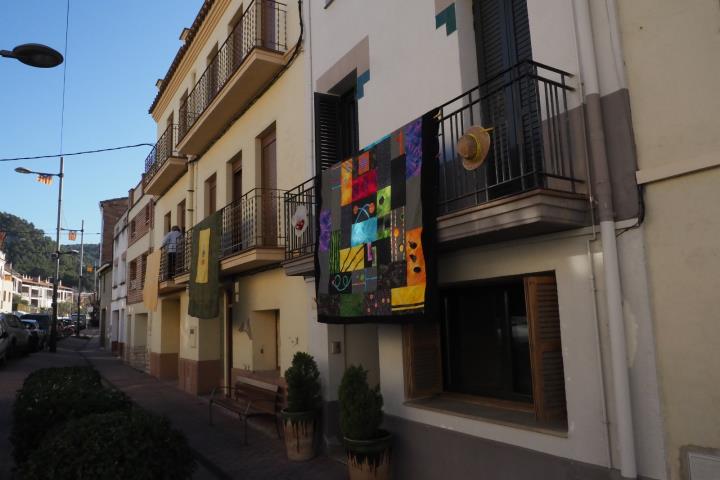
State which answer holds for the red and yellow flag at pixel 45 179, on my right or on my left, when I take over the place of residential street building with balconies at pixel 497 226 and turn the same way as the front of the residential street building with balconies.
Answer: on my right

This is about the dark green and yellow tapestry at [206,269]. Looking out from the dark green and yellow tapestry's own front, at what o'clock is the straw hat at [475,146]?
The straw hat is roughly at 10 o'clock from the dark green and yellow tapestry.

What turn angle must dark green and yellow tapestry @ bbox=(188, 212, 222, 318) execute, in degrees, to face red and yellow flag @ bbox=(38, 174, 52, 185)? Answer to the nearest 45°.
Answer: approximately 90° to its right

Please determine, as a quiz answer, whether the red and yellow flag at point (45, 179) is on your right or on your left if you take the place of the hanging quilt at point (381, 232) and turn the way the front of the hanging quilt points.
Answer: on your right

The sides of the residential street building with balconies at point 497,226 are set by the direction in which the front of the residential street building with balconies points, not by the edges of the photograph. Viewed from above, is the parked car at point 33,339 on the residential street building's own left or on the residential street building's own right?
on the residential street building's own right

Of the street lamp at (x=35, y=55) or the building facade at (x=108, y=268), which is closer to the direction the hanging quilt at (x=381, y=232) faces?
the street lamp

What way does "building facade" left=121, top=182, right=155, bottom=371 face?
to the viewer's left

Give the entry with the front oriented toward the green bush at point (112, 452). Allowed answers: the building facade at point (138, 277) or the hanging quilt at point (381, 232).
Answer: the hanging quilt
